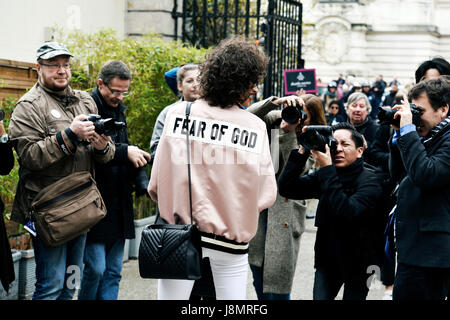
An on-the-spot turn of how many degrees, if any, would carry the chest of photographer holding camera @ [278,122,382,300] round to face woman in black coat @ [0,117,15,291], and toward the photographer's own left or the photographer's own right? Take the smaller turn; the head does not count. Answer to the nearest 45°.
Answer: approximately 45° to the photographer's own right

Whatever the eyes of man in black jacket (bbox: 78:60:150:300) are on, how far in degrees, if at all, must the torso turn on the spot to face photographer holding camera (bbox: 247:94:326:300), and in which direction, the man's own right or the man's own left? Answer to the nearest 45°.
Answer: approximately 45° to the man's own left

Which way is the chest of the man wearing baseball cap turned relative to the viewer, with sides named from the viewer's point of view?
facing the viewer and to the right of the viewer

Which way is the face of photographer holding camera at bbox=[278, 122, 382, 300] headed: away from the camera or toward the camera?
toward the camera

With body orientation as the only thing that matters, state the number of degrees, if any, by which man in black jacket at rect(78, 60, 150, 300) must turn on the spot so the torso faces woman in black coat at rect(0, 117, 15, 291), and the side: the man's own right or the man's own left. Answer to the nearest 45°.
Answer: approximately 90° to the man's own right

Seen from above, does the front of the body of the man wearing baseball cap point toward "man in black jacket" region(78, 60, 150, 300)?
no

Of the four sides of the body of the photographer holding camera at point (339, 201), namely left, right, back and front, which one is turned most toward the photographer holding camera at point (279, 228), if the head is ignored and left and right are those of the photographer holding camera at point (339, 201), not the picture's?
right

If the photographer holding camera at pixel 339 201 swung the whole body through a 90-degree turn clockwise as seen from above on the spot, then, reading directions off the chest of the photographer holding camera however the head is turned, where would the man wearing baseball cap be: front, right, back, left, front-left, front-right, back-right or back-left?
front-left

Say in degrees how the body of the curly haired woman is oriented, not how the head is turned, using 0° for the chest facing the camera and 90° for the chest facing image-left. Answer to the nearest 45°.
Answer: approximately 180°

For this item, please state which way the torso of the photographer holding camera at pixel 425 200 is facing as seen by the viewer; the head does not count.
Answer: to the viewer's left

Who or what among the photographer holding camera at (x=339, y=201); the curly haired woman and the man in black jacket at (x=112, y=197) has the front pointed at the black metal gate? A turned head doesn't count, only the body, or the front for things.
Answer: the curly haired woman

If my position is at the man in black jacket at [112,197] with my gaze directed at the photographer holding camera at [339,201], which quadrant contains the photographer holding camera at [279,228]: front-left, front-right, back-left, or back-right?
front-left

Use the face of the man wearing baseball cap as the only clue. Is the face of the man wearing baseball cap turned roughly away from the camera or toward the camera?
toward the camera

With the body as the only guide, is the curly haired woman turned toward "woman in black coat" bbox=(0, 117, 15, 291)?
no

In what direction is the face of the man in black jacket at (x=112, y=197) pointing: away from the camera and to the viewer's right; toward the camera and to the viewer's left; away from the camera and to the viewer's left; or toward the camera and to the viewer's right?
toward the camera and to the viewer's right

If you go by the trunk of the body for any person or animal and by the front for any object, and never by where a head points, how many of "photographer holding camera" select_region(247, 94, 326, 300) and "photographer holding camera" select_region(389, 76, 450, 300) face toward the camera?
1

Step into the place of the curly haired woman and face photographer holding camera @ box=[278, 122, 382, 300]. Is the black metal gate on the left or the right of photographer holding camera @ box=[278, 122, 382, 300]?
left
